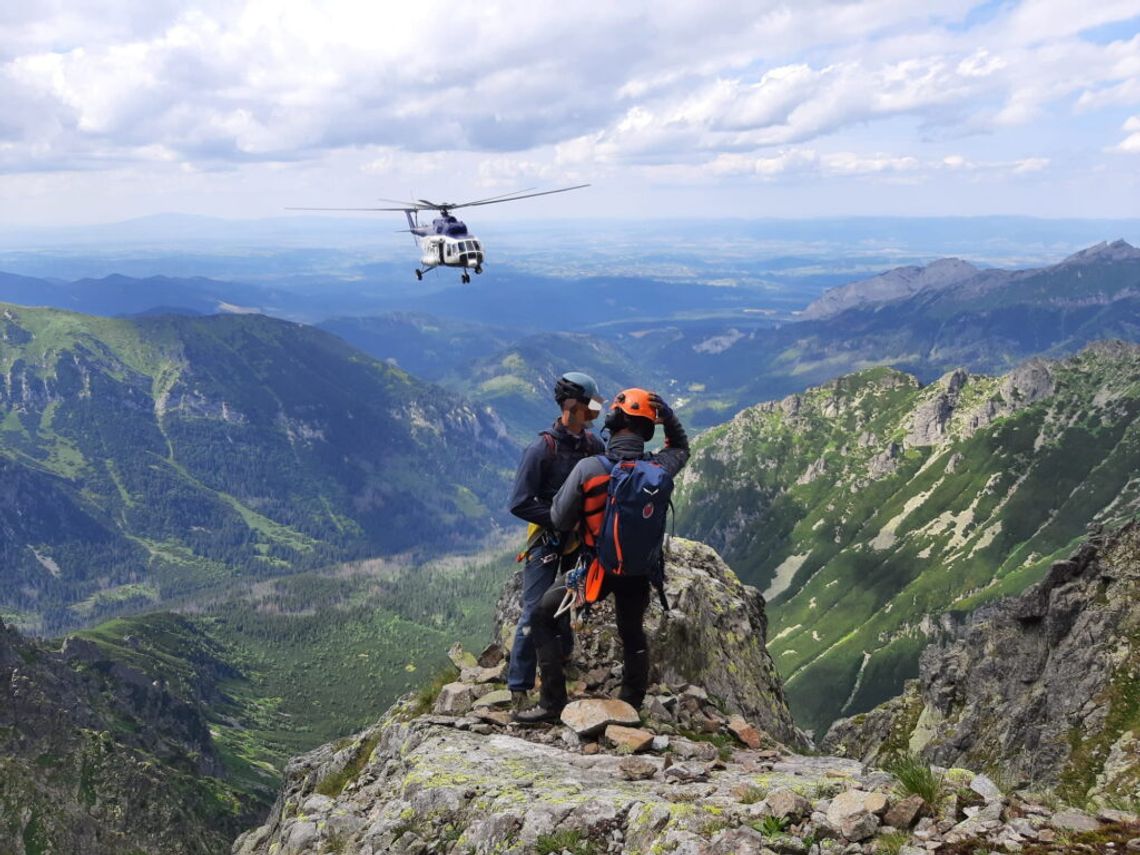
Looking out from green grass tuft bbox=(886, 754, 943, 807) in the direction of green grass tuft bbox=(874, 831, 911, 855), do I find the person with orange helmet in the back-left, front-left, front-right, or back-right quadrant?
back-right

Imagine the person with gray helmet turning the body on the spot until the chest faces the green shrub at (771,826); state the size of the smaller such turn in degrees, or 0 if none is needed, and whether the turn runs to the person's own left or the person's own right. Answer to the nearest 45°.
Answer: approximately 45° to the person's own right

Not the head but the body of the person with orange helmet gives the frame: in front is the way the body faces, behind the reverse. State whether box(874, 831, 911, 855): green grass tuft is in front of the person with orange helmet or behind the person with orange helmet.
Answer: behind

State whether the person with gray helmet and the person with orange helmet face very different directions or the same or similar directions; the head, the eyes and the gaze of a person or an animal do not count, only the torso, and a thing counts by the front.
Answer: very different directions

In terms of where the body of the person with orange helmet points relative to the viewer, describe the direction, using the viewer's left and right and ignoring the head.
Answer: facing away from the viewer and to the left of the viewer

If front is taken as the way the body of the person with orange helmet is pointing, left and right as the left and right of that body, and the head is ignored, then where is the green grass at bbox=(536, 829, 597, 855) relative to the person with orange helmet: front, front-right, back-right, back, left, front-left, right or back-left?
back-left

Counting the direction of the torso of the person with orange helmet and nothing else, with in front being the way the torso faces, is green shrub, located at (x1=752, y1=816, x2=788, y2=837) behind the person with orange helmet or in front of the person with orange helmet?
behind
